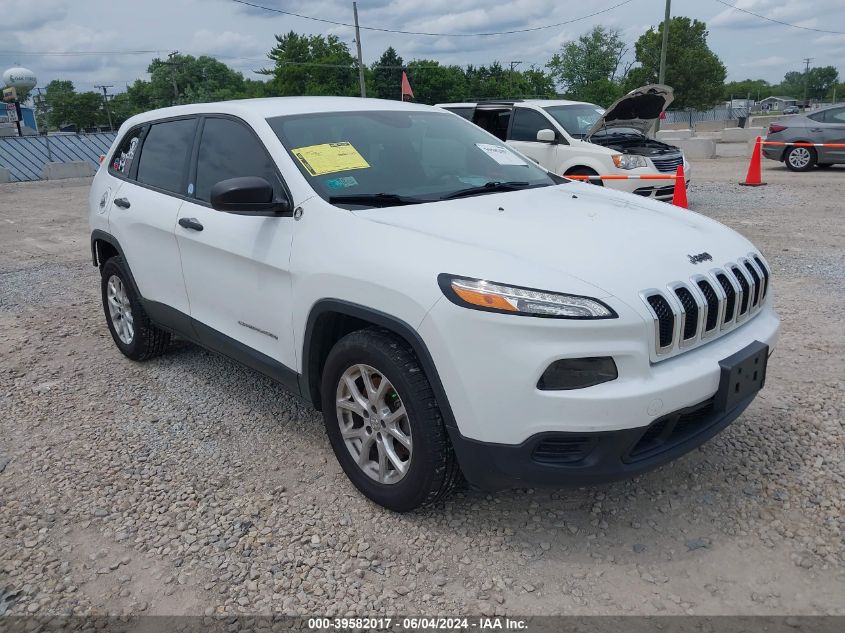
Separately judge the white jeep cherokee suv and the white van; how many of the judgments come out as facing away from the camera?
0

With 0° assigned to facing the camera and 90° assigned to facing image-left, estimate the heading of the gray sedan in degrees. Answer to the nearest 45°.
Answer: approximately 270°

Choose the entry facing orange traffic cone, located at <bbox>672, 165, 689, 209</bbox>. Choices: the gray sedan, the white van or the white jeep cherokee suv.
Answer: the white van

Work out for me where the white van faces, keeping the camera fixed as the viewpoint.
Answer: facing the viewer and to the right of the viewer

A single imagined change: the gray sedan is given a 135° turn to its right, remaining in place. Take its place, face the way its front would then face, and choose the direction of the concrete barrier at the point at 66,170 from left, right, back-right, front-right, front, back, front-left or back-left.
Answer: front-right

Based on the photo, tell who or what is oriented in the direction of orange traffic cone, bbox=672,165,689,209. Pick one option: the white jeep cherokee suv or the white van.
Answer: the white van

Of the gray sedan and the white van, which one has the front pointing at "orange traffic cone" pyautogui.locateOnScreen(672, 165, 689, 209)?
the white van

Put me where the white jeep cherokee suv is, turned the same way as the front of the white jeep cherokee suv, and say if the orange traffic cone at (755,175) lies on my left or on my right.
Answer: on my left

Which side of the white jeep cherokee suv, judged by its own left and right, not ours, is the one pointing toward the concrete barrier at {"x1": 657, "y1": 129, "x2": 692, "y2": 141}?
left

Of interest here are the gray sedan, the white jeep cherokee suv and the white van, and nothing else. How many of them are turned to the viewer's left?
0

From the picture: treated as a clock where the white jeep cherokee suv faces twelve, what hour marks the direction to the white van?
The white van is roughly at 8 o'clock from the white jeep cherokee suv.
